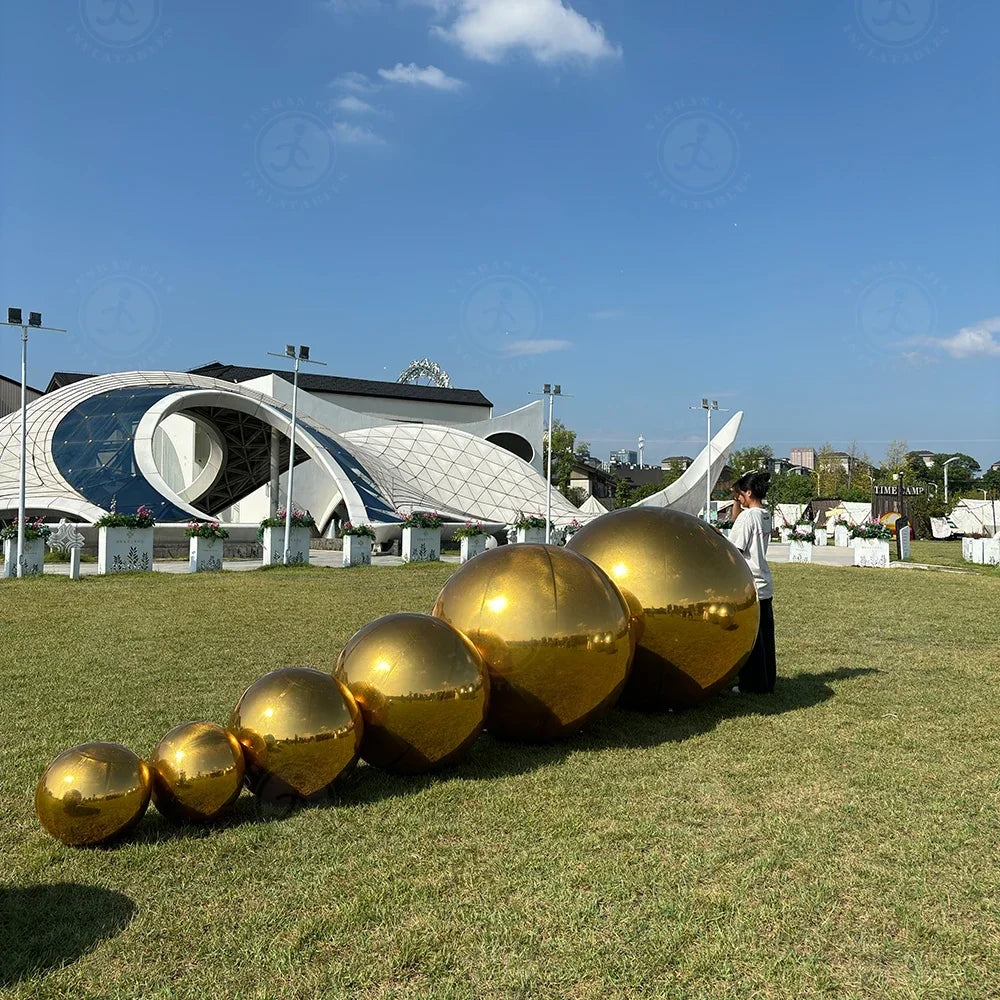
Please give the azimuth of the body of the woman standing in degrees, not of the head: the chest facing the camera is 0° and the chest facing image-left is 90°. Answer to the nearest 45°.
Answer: approximately 90°

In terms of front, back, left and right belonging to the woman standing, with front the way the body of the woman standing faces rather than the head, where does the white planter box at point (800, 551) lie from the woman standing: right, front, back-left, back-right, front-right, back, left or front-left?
right

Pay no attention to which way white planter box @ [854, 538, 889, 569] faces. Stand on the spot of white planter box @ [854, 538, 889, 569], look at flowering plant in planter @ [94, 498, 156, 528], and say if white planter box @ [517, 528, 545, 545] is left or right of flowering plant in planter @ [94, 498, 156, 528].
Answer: right

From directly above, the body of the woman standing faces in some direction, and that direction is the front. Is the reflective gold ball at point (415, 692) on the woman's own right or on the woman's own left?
on the woman's own left

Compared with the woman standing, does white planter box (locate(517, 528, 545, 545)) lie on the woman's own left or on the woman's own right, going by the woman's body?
on the woman's own right

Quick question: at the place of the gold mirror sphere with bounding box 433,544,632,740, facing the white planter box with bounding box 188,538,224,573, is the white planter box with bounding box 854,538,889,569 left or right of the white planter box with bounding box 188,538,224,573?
right

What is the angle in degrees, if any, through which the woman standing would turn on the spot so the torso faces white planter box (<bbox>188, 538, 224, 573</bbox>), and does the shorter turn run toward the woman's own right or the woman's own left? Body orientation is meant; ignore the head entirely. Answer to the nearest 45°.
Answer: approximately 45° to the woman's own right

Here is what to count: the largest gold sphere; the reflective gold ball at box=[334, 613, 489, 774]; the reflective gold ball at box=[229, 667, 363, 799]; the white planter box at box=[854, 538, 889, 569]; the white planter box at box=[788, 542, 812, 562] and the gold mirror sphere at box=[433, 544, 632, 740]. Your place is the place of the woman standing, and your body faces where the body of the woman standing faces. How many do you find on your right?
2

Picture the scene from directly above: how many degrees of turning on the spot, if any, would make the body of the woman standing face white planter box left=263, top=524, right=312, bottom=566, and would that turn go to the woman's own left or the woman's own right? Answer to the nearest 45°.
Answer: approximately 45° to the woman's own right

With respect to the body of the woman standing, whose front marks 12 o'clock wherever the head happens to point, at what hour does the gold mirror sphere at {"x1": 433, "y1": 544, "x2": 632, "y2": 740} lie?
The gold mirror sphere is roughly at 10 o'clock from the woman standing.

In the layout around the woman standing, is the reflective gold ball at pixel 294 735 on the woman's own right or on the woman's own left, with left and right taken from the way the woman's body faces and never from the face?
on the woman's own left

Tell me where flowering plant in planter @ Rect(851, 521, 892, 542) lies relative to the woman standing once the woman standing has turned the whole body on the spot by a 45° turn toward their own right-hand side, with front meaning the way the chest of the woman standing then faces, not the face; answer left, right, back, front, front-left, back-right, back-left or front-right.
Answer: front-right

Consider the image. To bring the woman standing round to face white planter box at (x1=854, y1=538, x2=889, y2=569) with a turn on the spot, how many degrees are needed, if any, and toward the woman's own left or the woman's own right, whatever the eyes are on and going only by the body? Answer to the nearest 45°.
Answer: approximately 90° to the woman's own right

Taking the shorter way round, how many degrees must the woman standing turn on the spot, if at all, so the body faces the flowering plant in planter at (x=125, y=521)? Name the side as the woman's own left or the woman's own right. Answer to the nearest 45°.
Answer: approximately 45° to the woman's own right
